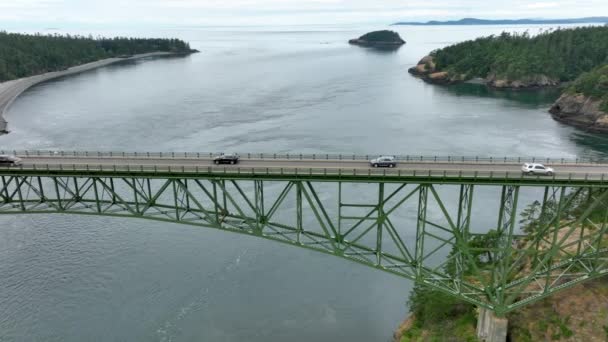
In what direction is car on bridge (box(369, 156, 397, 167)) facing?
to the viewer's left

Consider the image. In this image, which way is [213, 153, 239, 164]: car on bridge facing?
to the viewer's left

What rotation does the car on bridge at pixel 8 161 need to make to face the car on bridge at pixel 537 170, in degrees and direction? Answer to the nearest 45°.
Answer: approximately 45° to its right

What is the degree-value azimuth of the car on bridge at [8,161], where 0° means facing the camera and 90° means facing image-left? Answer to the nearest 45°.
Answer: approximately 270°

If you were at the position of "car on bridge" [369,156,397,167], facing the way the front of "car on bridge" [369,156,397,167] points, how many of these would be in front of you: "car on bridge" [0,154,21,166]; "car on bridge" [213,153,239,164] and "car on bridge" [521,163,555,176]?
2

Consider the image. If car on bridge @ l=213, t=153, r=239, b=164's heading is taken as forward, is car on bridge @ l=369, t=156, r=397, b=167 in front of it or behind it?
behind

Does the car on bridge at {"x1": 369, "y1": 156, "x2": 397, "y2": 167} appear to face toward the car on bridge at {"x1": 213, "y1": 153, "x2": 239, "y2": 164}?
yes
